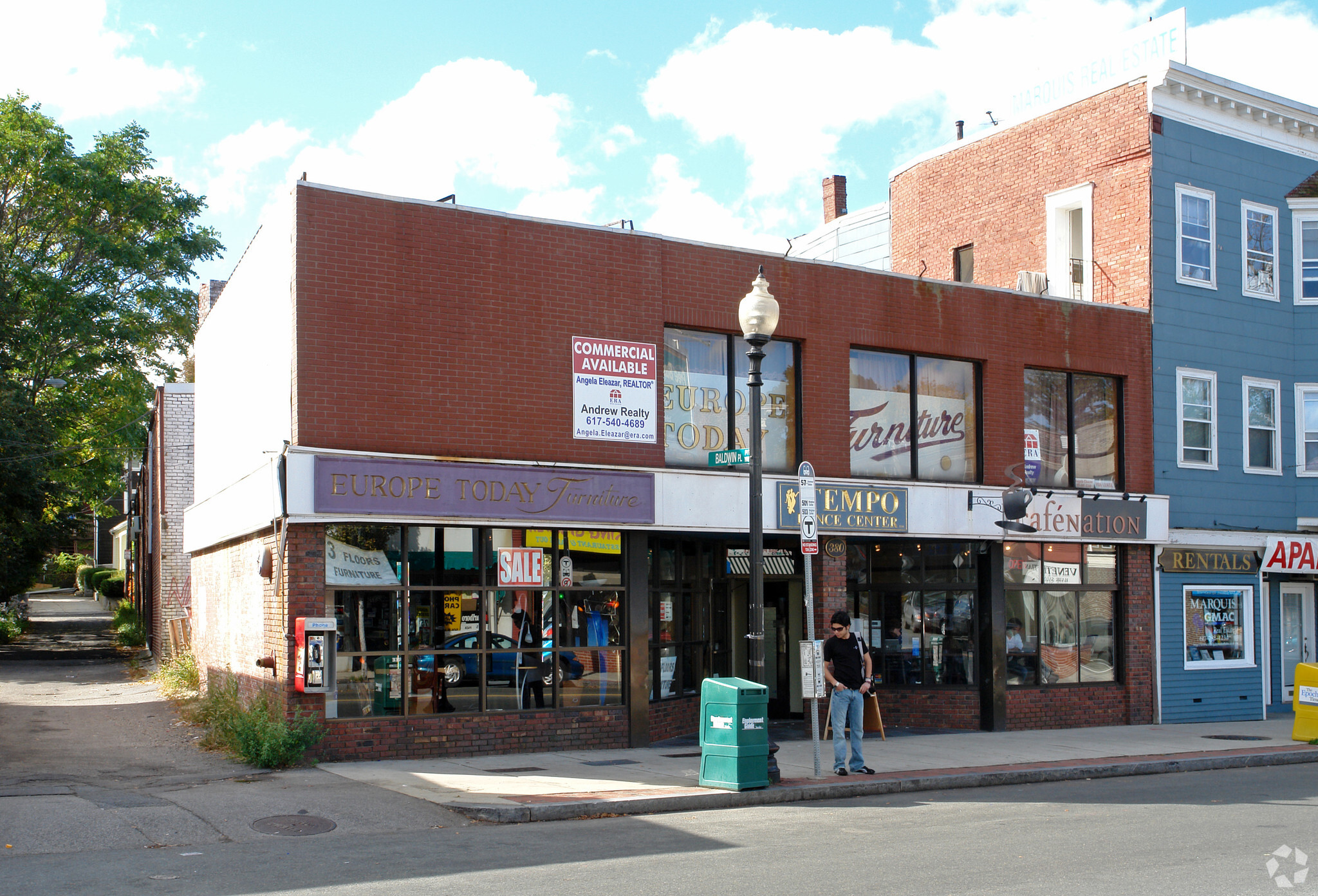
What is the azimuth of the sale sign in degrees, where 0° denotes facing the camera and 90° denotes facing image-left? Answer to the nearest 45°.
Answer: approximately 0°

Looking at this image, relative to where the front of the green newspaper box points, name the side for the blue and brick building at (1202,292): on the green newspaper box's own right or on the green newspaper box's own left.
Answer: on the green newspaper box's own left

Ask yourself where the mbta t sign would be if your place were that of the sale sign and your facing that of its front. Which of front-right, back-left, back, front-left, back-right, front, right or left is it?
front-left

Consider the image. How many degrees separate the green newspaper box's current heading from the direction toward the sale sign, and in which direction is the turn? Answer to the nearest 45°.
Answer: approximately 180°

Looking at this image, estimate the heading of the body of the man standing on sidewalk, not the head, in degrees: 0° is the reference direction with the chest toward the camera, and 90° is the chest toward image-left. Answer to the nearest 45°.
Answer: approximately 0°

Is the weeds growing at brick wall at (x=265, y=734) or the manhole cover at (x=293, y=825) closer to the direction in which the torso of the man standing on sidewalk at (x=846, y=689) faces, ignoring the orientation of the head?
the manhole cover

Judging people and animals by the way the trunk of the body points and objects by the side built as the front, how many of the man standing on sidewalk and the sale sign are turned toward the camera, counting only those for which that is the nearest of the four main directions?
2

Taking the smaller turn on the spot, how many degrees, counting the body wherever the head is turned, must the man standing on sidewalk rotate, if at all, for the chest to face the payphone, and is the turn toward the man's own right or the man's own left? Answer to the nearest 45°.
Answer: approximately 90° to the man's own right

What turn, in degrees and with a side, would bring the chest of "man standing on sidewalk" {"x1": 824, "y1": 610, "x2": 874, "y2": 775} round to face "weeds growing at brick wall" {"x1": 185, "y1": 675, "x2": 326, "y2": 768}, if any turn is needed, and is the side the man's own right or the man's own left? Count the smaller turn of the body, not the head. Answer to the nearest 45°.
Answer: approximately 90° to the man's own right

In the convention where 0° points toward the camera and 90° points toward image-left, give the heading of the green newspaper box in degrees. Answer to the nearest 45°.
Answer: approximately 315°
